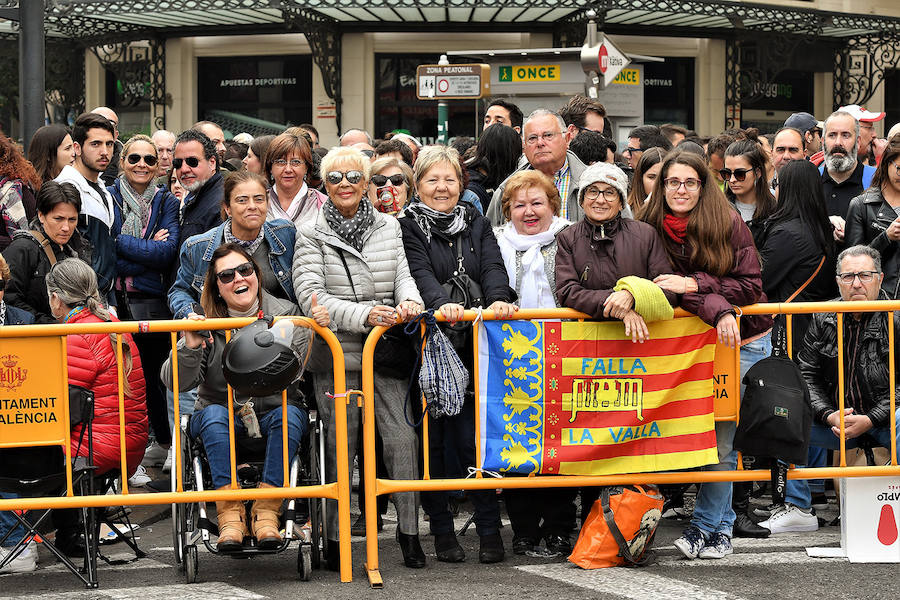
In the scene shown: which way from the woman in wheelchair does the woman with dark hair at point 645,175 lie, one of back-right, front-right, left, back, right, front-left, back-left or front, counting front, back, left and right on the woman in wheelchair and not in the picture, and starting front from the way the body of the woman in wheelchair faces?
back-left

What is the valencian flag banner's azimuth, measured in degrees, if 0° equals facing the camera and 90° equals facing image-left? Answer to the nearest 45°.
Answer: approximately 0°

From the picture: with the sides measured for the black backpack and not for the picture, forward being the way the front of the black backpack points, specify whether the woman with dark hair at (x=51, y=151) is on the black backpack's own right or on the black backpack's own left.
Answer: on the black backpack's own right

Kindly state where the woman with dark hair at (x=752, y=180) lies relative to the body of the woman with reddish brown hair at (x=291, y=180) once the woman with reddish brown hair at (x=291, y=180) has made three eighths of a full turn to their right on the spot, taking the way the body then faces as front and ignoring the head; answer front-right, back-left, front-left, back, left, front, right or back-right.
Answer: back-right

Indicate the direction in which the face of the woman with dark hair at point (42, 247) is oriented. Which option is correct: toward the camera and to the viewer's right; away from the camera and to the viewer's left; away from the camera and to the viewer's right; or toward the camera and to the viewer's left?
toward the camera and to the viewer's right

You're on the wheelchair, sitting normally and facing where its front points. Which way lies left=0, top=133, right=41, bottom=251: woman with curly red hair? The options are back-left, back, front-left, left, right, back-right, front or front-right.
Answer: back-right
